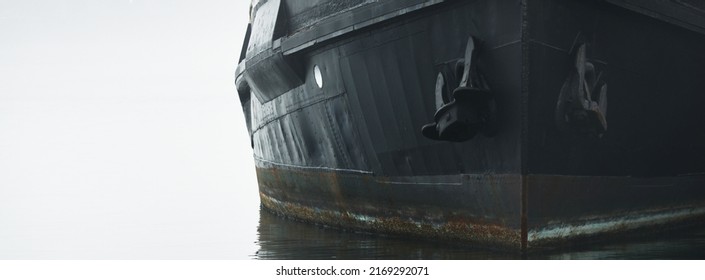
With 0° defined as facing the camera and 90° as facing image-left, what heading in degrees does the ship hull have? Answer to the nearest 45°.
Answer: approximately 0°
